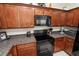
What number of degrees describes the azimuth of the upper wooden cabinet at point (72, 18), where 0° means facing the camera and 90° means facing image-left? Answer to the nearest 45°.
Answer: approximately 45°

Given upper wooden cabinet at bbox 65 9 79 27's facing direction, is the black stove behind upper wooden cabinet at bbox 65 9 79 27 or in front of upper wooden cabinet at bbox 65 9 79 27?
in front

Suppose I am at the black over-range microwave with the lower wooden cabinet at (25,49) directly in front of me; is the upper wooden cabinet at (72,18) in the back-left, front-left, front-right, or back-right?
back-left
